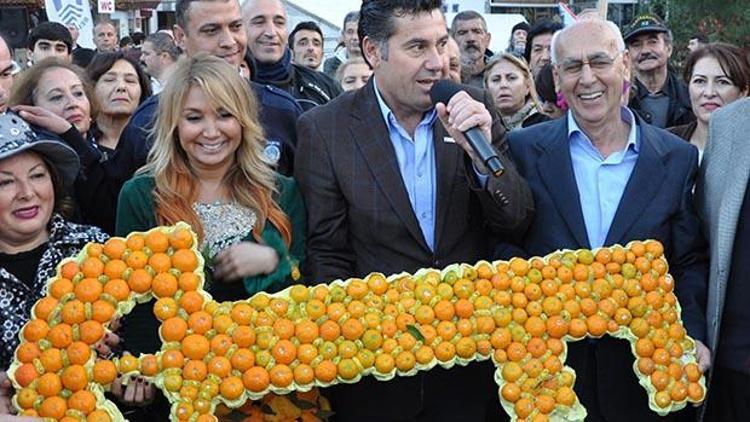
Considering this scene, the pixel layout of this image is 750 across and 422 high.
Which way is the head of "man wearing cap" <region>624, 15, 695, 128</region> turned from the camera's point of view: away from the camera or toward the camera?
toward the camera

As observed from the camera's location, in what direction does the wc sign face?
facing the viewer

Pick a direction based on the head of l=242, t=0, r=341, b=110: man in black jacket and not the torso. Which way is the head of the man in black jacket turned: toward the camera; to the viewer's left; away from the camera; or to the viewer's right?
toward the camera

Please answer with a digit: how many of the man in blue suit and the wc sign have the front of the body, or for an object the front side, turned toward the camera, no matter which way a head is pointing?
2

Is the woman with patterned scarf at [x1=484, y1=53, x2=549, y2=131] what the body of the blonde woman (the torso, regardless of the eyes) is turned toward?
no

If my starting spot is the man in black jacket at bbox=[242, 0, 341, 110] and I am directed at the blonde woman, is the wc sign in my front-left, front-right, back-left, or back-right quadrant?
back-right

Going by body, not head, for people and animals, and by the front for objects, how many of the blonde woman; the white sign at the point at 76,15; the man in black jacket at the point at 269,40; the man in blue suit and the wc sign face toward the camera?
5

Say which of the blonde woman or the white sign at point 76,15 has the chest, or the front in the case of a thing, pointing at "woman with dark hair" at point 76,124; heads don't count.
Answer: the white sign

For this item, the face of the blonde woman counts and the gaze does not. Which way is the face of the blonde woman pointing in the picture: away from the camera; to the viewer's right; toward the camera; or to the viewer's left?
toward the camera

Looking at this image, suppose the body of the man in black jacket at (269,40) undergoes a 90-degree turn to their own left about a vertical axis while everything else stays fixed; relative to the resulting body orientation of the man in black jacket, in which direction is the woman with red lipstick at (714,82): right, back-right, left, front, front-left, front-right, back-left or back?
front

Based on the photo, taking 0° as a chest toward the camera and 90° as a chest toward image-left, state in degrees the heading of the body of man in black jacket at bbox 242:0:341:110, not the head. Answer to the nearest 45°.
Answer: approximately 0°

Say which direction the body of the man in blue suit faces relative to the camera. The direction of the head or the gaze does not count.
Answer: toward the camera

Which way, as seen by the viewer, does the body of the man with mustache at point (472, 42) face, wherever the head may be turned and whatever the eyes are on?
toward the camera

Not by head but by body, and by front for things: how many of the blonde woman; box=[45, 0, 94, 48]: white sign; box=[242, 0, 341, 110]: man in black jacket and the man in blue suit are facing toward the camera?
4

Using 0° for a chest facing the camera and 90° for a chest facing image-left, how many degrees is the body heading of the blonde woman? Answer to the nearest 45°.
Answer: approximately 0°

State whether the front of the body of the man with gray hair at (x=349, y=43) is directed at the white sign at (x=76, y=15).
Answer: no

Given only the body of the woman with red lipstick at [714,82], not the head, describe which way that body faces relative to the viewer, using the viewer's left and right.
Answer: facing the viewer and to the left of the viewer

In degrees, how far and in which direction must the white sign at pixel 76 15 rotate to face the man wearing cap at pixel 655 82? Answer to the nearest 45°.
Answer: approximately 45° to its left
